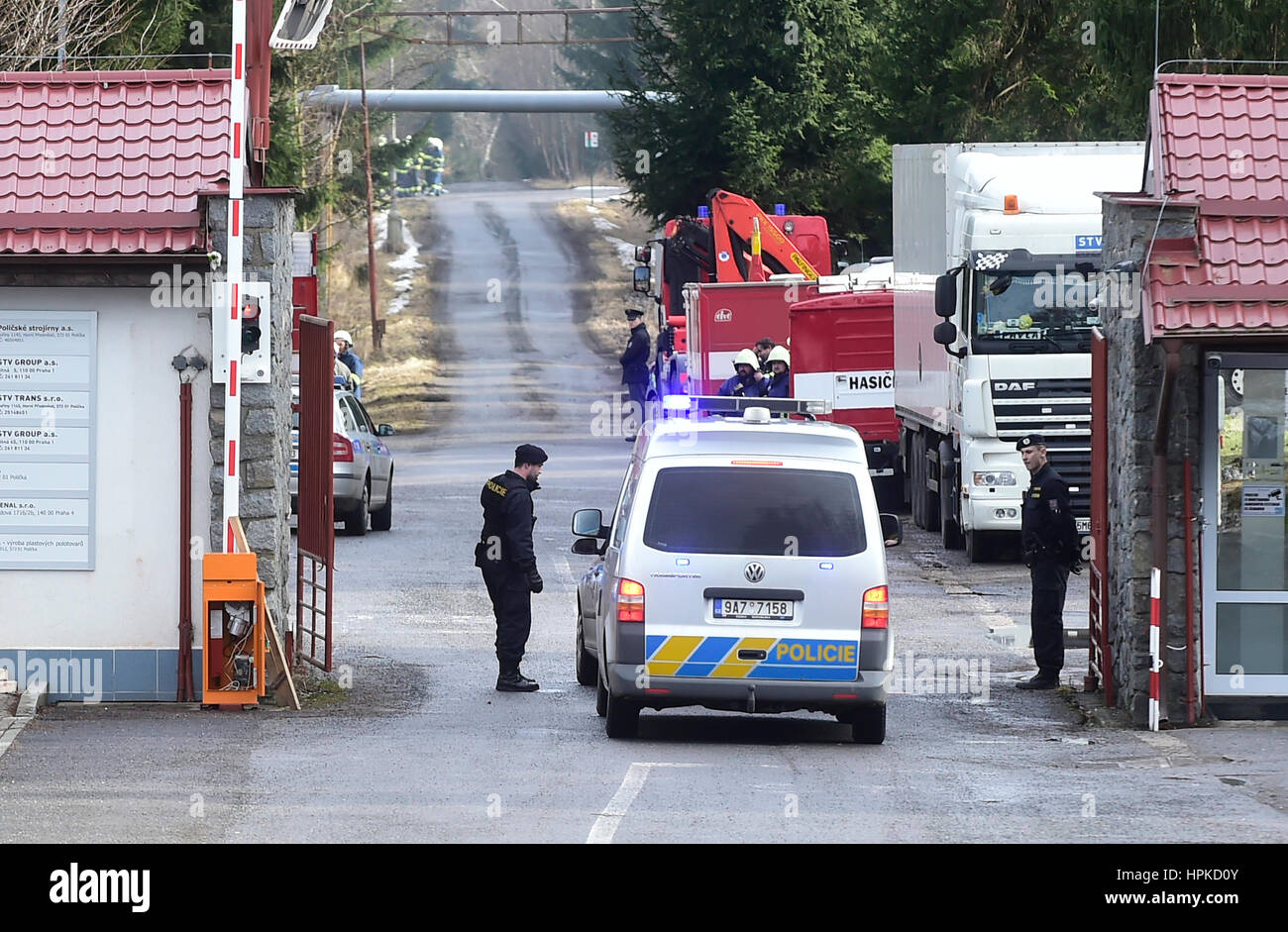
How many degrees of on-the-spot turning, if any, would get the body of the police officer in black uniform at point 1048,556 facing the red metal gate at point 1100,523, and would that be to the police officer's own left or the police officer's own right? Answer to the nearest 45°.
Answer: approximately 90° to the police officer's own left

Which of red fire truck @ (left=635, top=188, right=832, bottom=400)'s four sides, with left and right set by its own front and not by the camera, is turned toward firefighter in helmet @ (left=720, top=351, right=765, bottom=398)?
back

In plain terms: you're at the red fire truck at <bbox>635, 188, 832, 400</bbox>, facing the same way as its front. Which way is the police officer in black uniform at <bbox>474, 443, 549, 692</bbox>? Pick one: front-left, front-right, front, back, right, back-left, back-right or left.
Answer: back

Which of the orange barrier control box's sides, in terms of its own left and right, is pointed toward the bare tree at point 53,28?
back

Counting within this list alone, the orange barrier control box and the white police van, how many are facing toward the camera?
1

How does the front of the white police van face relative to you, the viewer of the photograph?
facing away from the viewer

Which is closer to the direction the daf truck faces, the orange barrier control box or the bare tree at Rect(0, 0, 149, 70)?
the orange barrier control box

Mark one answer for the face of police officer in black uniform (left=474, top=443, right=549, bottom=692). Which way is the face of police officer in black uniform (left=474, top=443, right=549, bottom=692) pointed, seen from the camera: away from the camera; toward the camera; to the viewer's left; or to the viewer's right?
to the viewer's right

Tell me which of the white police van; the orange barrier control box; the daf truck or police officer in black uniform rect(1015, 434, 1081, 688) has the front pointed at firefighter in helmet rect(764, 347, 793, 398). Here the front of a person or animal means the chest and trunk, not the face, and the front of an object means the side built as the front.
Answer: the white police van

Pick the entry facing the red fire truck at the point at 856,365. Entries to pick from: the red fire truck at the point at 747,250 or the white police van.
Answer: the white police van

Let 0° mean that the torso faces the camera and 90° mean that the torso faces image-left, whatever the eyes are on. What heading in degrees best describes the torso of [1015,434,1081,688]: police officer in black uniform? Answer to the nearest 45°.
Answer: approximately 45°
